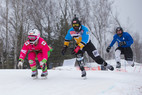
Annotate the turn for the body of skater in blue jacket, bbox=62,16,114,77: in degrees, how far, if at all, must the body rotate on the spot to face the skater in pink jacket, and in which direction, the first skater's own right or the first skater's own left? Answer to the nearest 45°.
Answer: approximately 45° to the first skater's own right

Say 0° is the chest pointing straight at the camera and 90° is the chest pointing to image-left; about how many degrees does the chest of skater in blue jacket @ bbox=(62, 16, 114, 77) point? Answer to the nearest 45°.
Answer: approximately 45°

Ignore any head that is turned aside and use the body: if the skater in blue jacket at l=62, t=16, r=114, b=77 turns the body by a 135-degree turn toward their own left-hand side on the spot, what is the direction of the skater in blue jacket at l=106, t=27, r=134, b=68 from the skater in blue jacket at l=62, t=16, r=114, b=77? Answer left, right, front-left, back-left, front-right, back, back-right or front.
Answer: front-left
